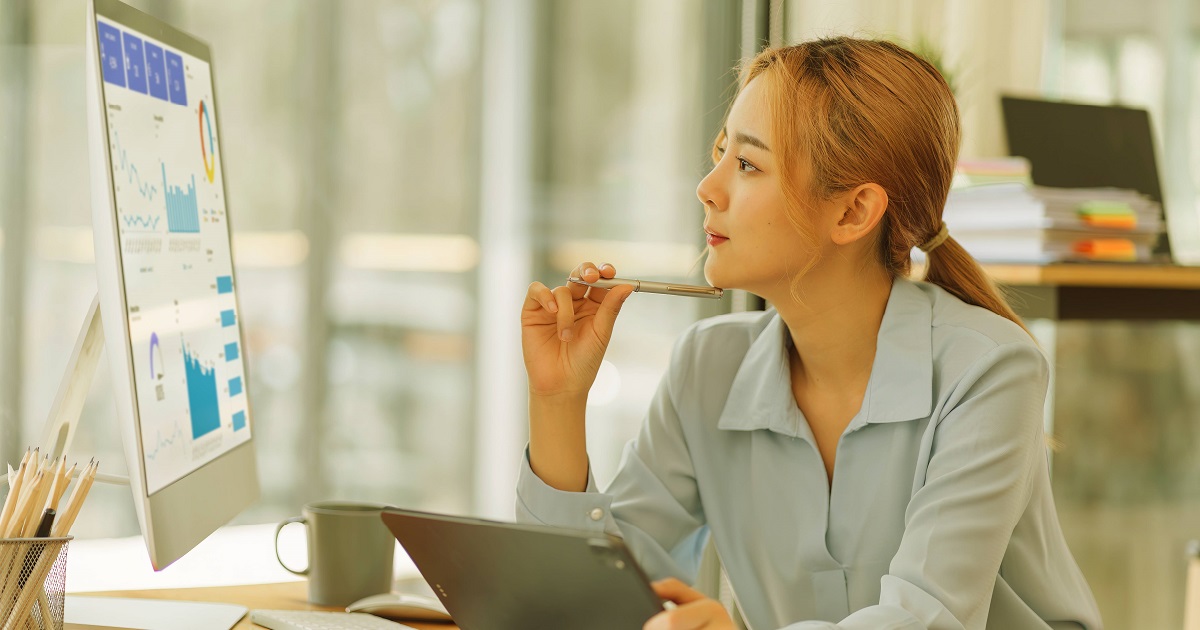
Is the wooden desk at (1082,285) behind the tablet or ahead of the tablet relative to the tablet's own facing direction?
ahead

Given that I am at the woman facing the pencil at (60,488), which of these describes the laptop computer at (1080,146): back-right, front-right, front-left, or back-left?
back-right

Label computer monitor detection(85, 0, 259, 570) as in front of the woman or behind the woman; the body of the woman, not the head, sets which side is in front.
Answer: in front

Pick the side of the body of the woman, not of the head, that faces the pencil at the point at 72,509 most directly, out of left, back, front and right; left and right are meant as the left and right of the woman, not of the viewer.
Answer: front

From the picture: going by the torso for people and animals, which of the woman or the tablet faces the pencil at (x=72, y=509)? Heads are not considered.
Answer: the woman

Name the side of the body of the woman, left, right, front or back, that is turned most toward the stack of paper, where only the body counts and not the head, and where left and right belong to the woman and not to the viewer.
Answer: back

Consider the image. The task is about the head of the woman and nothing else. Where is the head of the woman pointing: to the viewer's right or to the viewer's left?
to the viewer's left

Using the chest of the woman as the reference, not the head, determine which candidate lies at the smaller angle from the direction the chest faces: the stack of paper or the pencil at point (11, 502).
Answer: the pencil

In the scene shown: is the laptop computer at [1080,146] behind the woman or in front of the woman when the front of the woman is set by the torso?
behind

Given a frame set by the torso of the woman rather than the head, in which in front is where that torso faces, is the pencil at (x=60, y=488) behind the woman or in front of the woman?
in front

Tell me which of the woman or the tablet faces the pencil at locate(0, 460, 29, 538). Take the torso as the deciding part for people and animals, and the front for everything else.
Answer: the woman

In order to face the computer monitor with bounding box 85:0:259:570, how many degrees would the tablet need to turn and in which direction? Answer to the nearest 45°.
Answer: approximately 90° to its left

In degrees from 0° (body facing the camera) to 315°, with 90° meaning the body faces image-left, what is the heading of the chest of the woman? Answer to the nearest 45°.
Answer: approximately 45°

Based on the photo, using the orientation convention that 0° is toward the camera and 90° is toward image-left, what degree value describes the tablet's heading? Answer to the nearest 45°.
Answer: approximately 225°

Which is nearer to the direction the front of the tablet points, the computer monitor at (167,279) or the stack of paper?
the stack of paper
